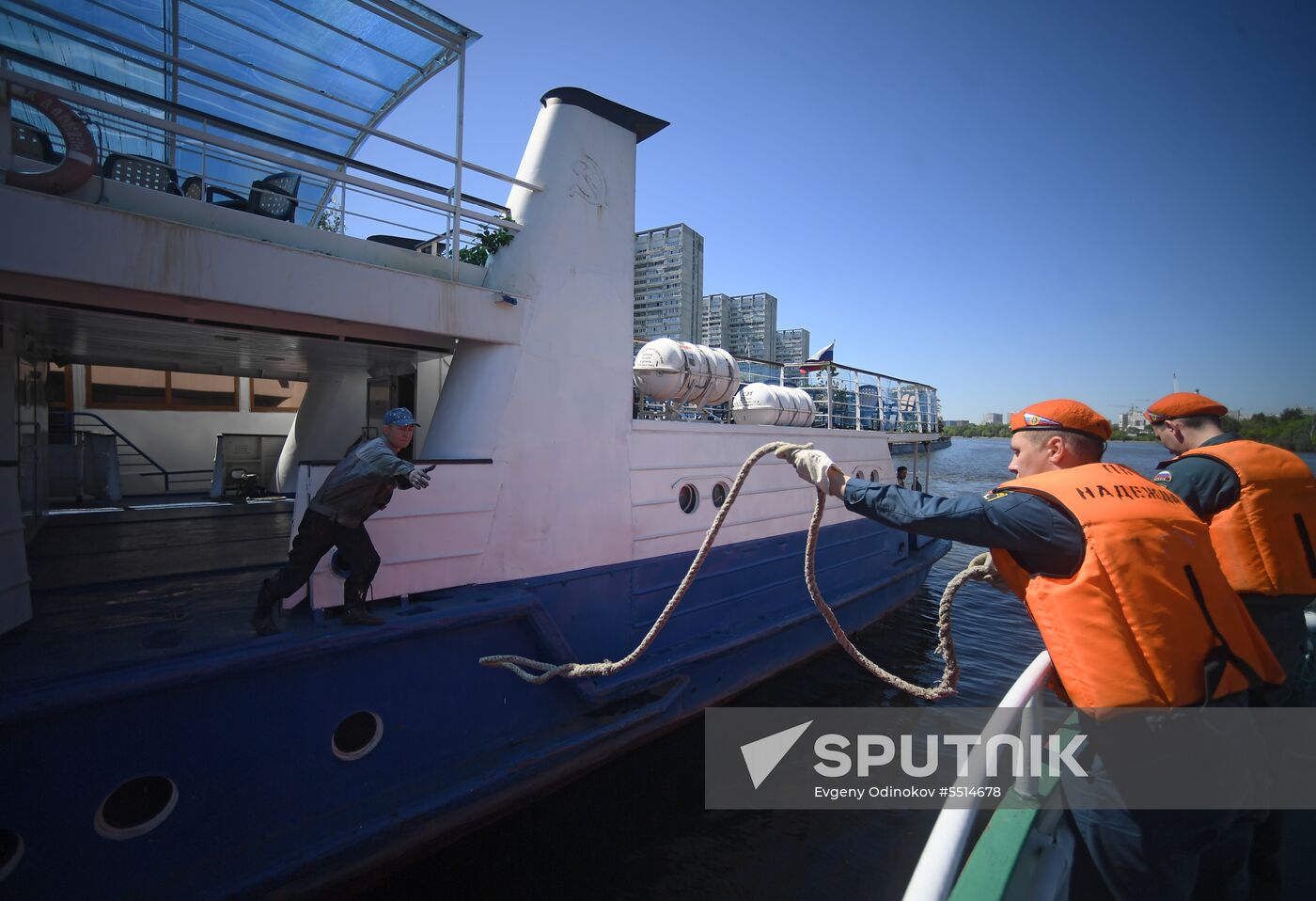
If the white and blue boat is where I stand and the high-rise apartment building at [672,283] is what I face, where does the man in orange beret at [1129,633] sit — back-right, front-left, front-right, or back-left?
back-right

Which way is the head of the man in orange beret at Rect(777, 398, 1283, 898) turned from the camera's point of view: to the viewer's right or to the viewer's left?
to the viewer's left

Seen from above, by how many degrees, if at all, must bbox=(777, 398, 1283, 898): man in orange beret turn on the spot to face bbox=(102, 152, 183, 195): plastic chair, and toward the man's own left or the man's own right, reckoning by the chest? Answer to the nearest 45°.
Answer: approximately 45° to the man's own left

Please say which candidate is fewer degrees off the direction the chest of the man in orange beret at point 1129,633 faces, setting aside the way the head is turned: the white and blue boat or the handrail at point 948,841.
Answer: the white and blue boat

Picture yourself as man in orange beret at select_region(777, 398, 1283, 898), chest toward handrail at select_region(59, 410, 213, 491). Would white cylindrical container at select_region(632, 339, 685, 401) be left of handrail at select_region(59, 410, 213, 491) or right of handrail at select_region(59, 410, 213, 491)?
right

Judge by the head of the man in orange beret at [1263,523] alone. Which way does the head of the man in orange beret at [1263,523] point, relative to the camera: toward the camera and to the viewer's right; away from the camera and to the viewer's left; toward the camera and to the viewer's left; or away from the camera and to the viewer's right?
away from the camera and to the viewer's left

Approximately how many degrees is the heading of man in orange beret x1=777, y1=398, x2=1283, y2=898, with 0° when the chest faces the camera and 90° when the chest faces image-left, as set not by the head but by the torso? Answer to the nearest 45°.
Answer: approximately 135°

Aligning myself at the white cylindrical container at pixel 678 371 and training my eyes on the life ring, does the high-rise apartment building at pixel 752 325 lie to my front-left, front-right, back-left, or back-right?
back-right

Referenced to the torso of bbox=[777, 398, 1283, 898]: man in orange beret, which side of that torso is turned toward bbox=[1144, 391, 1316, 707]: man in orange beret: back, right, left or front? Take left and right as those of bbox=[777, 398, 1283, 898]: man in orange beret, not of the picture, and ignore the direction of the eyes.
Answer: right
